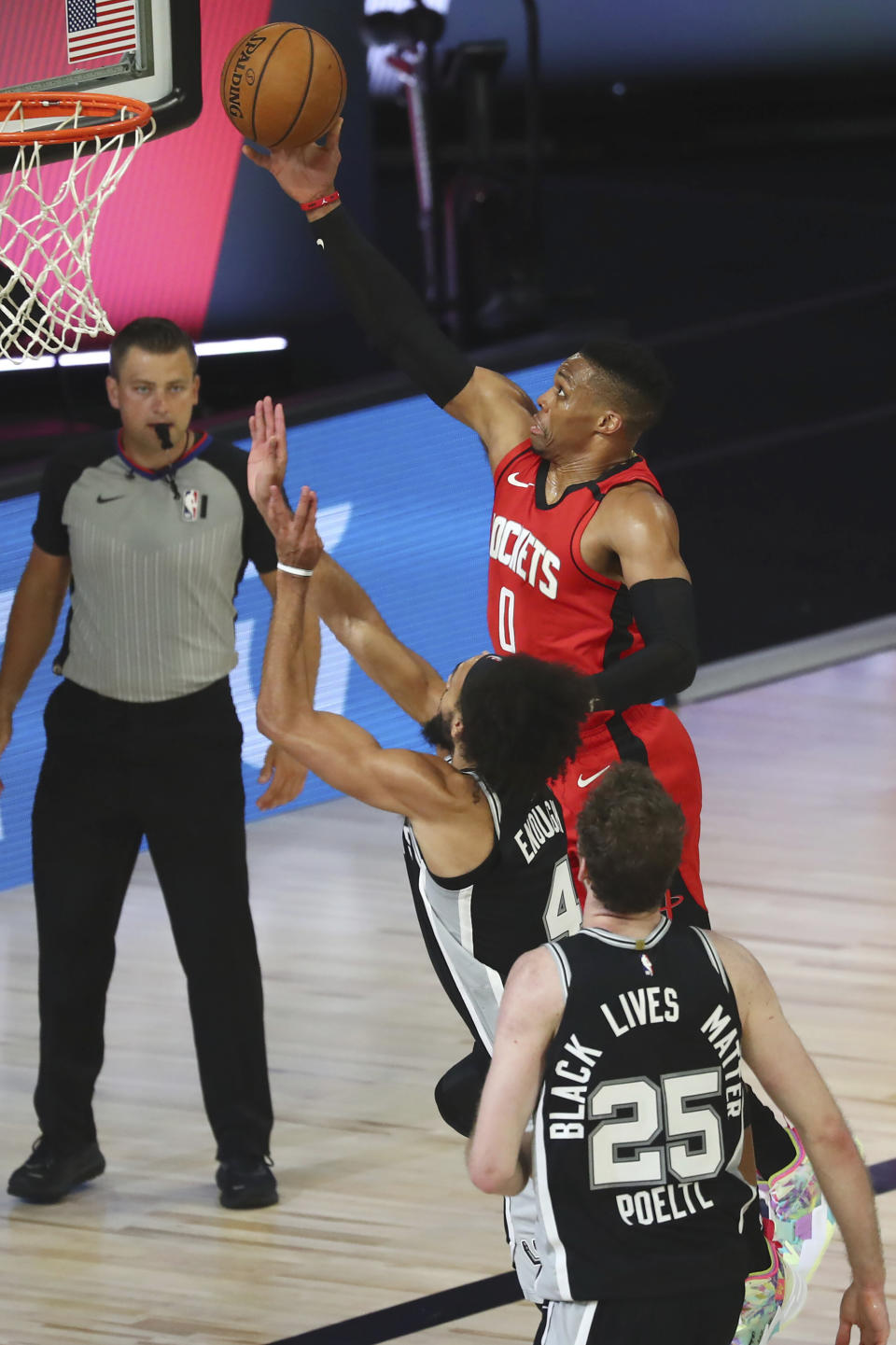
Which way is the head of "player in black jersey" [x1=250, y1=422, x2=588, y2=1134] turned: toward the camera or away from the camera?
away from the camera

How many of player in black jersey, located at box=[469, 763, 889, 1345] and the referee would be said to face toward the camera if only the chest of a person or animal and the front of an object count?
1

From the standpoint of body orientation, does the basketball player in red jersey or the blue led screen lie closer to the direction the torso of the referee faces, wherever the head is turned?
the basketball player in red jersey

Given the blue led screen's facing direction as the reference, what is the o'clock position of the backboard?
The backboard is roughly at 2 o'clock from the blue led screen.

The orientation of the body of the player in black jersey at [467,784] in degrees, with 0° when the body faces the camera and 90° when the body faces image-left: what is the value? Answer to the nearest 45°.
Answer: approximately 135°

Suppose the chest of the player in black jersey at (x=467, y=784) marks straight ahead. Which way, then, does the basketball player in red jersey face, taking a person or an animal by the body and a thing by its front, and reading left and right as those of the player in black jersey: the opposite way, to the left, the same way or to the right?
to the left

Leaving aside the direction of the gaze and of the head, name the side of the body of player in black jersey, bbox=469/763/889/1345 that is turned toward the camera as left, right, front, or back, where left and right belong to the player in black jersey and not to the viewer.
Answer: back

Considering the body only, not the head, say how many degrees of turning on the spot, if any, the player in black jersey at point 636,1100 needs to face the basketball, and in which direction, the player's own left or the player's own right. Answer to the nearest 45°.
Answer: approximately 45° to the player's own left

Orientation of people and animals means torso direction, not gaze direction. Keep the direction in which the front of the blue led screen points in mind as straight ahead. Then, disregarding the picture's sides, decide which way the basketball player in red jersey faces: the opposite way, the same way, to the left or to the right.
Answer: to the right

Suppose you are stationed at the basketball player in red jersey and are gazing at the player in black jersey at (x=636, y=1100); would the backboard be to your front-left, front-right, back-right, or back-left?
back-right
